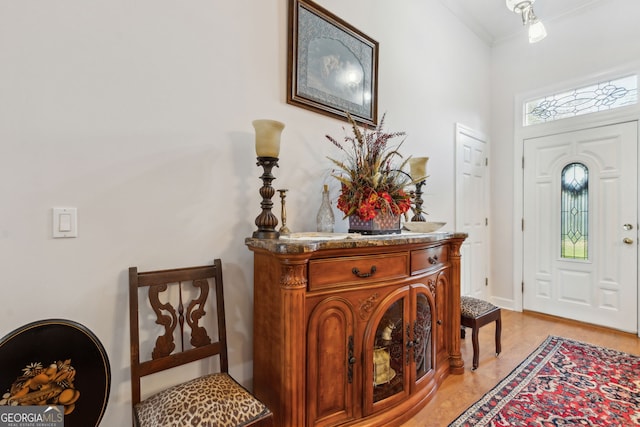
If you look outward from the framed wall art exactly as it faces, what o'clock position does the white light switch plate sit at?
The white light switch plate is roughly at 3 o'clock from the framed wall art.

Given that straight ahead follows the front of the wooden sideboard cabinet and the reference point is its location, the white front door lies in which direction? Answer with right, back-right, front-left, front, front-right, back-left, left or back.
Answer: left

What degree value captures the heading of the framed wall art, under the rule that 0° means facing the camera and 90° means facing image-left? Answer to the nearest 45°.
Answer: approximately 315°

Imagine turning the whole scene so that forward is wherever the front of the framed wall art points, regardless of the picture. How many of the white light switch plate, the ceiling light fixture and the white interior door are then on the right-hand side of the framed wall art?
1

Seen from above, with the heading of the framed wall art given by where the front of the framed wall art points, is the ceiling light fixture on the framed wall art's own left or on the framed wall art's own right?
on the framed wall art's own left

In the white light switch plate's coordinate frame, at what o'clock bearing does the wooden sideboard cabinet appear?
The wooden sideboard cabinet is roughly at 10 o'clock from the white light switch plate.

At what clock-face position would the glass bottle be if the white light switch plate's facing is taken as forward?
The glass bottle is roughly at 9 o'clock from the white light switch plate.

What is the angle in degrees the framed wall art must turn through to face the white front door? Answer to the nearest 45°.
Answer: approximately 90° to its left

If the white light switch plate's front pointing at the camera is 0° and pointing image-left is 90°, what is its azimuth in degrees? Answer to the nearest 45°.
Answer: approximately 0°

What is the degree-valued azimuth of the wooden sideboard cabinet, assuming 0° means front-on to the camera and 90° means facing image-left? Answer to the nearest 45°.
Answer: approximately 315°

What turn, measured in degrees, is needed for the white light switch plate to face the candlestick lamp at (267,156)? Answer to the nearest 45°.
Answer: approximately 90° to its left
